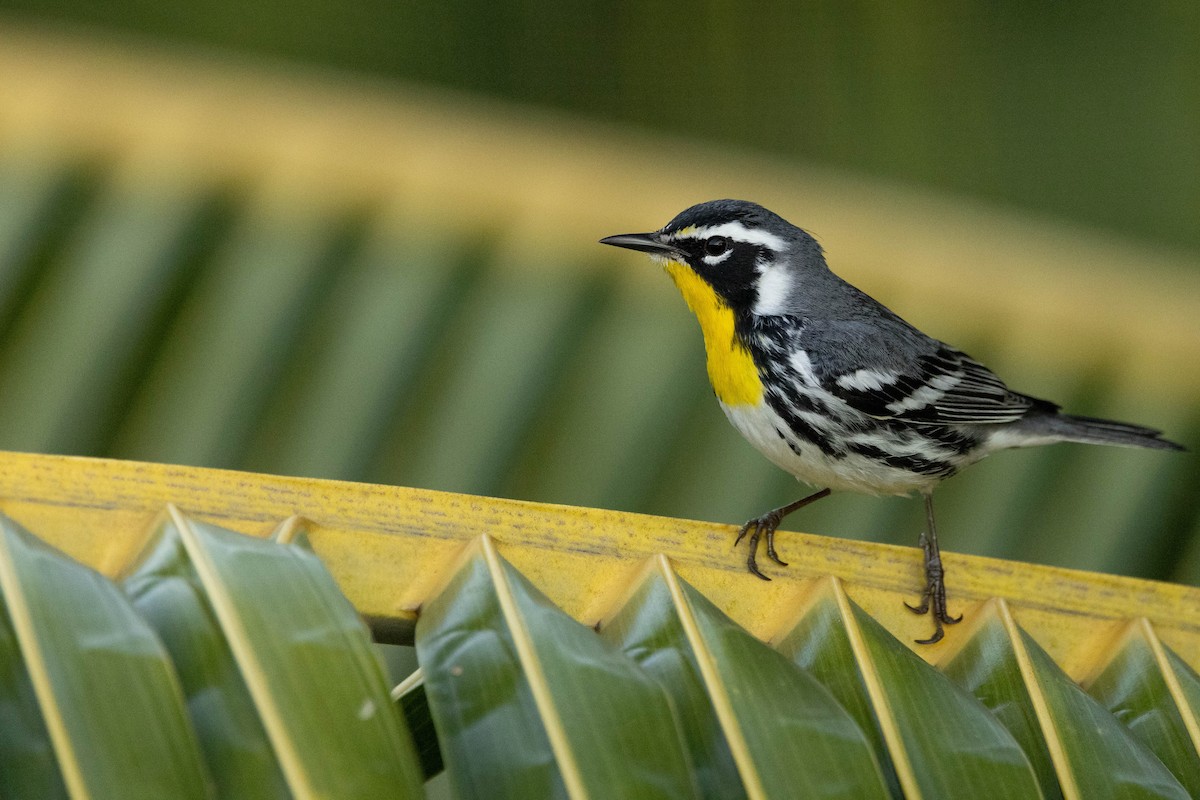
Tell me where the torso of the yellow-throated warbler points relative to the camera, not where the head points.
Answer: to the viewer's left
